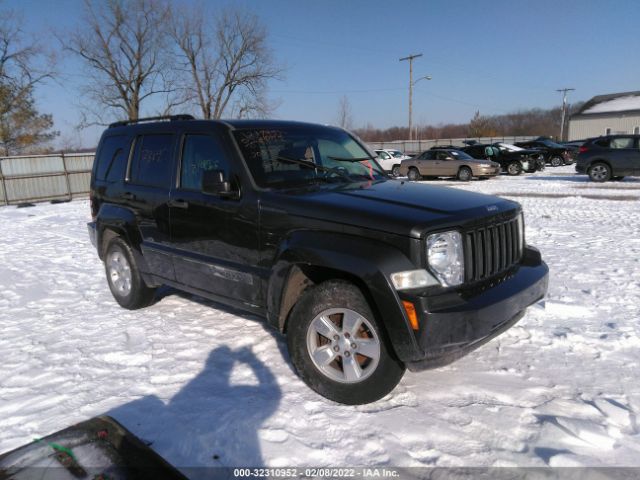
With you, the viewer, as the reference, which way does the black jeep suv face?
facing the viewer and to the right of the viewer

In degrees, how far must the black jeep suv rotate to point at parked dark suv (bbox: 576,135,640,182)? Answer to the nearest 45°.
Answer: approximately 90° to its left
